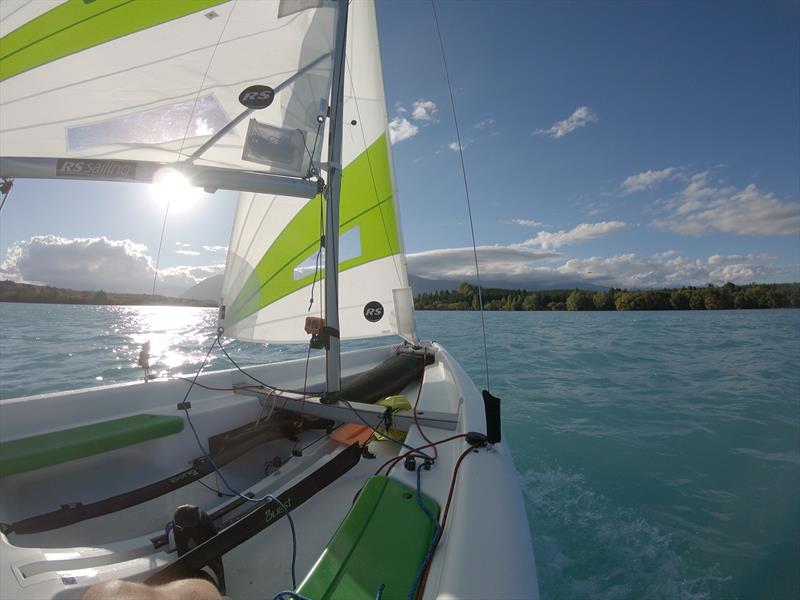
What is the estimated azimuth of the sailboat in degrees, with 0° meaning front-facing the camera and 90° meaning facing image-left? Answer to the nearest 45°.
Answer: approximately 225°
